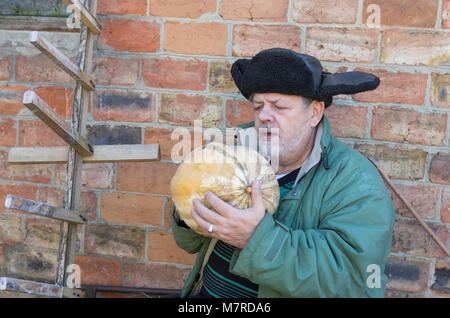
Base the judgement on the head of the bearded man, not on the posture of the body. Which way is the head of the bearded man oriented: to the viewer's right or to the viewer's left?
to the viewer's left

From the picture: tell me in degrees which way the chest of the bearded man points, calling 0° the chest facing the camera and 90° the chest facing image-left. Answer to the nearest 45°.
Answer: approximately 45°
